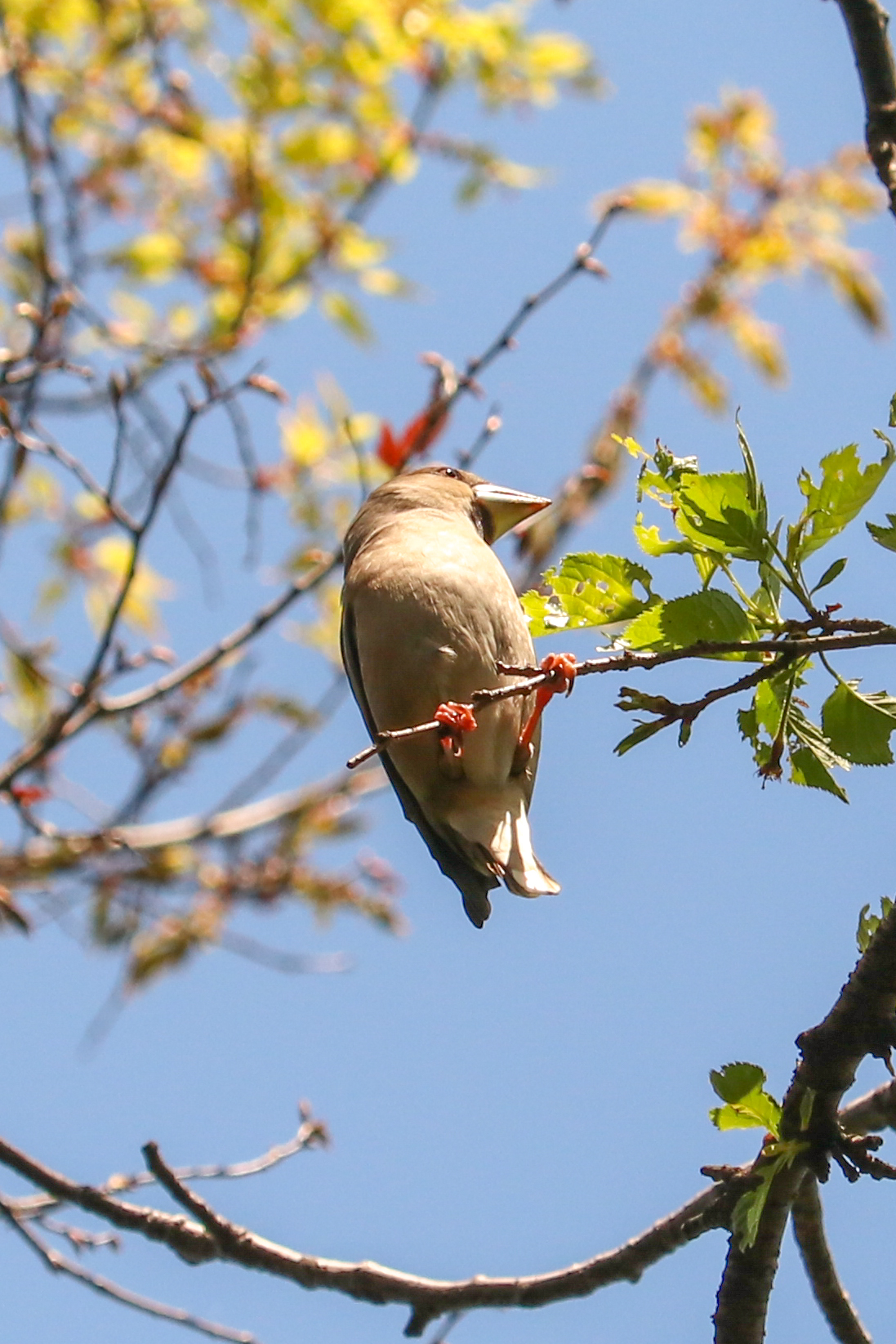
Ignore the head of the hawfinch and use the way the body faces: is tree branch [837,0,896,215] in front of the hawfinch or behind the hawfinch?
in front

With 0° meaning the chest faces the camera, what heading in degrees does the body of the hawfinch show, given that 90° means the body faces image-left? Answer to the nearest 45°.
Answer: approximately 315°

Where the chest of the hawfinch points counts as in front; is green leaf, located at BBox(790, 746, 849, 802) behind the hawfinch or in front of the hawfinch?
in front
